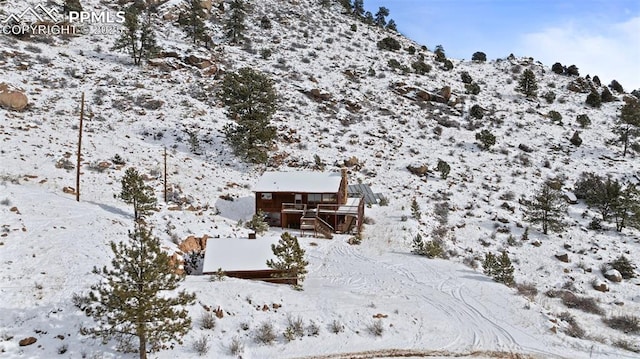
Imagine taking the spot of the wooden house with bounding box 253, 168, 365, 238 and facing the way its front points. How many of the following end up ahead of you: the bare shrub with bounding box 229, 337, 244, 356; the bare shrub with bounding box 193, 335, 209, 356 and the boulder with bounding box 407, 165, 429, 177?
2

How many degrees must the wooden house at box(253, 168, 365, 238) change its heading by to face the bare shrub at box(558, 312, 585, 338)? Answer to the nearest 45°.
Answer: approximately 45° to its left

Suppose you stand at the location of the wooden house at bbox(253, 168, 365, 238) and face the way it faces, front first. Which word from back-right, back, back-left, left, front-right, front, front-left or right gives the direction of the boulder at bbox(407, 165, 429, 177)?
back-left

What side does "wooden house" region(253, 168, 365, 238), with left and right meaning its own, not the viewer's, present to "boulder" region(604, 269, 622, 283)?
left

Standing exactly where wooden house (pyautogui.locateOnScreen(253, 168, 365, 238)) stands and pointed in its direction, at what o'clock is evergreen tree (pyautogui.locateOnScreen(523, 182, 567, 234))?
The evergreen tree is roughly at 9 o'clock from the wooden house.

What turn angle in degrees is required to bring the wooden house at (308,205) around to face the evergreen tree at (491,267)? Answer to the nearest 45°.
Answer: approximately 45° to its left

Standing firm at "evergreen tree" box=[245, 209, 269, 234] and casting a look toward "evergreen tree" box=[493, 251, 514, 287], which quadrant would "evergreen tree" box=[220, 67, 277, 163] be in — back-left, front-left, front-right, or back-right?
back-left

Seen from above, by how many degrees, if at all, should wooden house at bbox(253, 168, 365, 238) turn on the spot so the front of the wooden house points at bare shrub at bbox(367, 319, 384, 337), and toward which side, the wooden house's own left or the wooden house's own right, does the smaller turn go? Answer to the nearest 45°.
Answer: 0° — it already faces it

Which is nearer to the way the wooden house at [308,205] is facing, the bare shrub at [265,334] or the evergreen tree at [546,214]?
the bare shrub

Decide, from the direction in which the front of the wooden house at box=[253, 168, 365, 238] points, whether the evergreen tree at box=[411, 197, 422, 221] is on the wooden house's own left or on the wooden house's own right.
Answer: on the wooden house's own left

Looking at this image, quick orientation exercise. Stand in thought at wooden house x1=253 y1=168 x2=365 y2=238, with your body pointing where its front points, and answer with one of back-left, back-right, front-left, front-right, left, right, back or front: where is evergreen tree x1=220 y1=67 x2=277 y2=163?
back-right

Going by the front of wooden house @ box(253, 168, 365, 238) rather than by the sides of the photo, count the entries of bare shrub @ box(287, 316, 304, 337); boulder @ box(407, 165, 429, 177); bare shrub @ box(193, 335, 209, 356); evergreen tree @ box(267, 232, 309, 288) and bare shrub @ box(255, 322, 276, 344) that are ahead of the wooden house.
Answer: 4

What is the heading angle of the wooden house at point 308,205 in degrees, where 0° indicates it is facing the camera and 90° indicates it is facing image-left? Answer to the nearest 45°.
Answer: approximately 0°

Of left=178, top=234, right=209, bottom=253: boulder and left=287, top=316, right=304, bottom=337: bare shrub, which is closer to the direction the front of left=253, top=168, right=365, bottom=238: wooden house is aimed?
the bare shrub

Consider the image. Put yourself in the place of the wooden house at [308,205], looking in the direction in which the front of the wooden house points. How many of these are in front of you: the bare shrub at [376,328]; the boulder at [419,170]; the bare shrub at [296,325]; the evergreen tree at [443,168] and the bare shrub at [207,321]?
3

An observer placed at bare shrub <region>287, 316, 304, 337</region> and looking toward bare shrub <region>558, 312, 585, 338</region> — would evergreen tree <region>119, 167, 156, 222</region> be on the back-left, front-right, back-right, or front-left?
back-left
